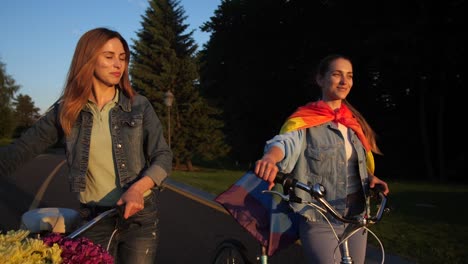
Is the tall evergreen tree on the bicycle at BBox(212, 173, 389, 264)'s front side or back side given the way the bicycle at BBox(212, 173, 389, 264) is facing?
on the back side

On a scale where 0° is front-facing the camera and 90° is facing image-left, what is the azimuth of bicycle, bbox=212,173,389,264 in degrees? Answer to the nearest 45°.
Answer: approximately 315°

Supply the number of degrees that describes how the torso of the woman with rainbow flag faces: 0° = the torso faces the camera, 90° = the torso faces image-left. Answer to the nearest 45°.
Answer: approximately 315°

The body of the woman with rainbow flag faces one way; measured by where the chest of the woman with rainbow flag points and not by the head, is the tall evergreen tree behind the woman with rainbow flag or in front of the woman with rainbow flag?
behind
